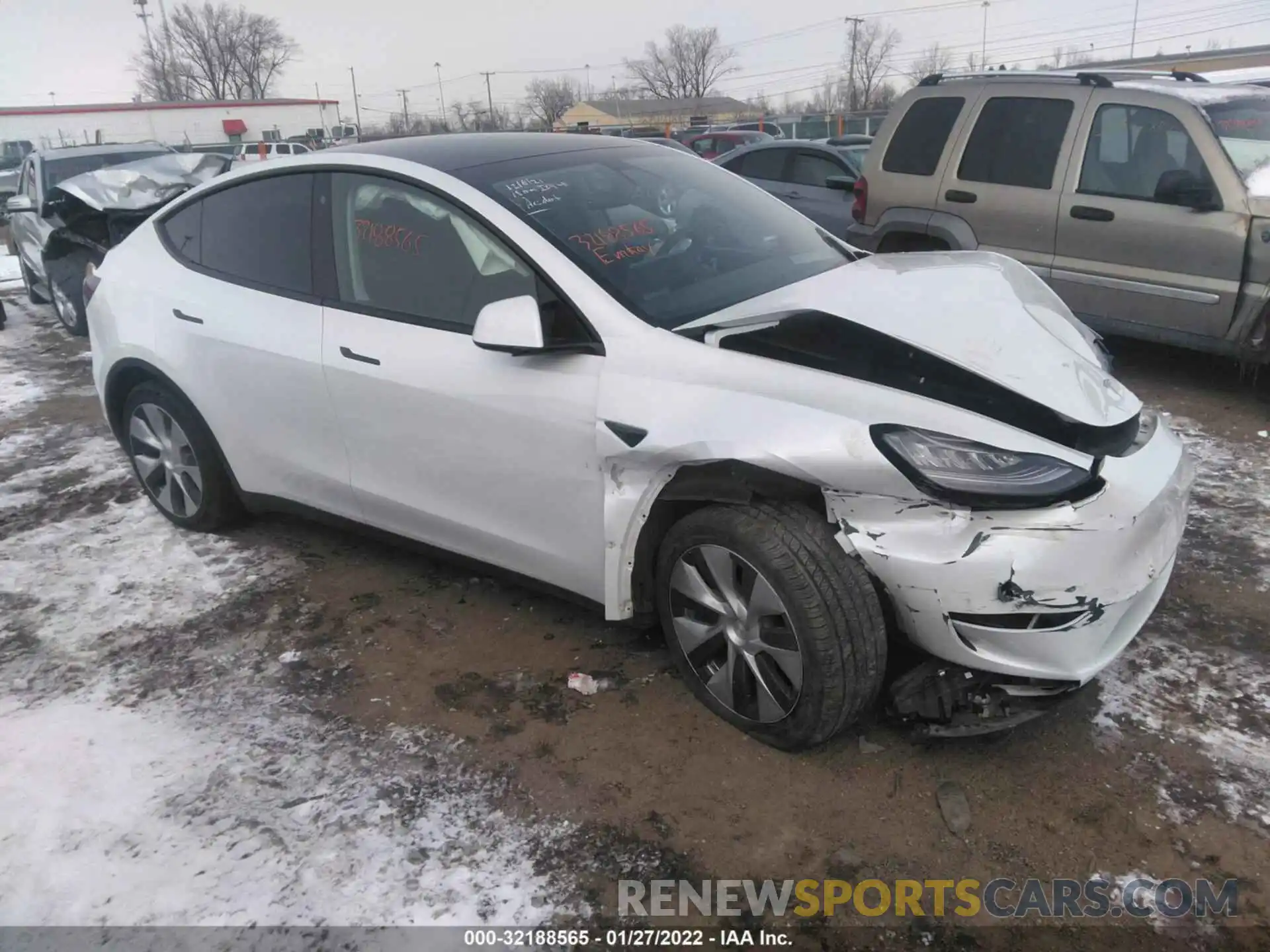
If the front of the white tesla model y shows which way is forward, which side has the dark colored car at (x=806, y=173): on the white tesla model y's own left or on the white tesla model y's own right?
on the white tesla model y's own left

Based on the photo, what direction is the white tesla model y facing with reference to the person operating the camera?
facing the viewer and to the right of the viewer

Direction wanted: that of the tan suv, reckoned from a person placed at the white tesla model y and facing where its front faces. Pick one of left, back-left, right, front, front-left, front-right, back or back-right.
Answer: left

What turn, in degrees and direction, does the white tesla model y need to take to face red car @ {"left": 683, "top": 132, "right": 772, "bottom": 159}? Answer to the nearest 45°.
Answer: approximately 135° to its left

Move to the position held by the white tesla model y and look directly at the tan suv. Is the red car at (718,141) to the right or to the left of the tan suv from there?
left
